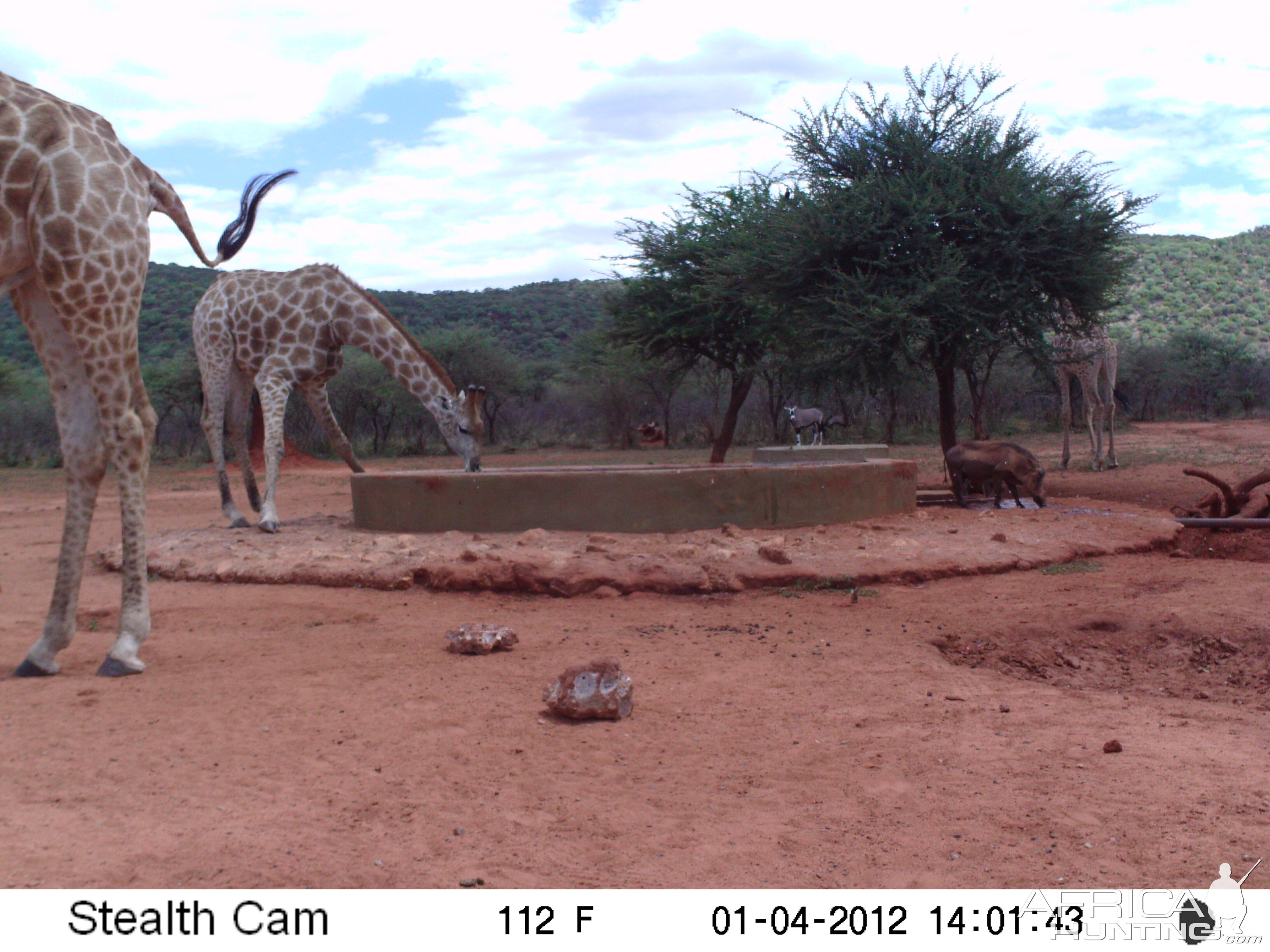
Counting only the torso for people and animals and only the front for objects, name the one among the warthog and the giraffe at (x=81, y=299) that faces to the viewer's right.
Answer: the warthog

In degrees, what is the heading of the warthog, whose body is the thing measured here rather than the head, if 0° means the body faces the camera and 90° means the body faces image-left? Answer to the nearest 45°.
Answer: approximately 270°

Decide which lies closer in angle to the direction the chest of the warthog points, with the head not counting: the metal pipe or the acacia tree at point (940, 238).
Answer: the metal pipe

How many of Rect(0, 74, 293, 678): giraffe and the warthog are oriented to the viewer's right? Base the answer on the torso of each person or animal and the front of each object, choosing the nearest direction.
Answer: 1

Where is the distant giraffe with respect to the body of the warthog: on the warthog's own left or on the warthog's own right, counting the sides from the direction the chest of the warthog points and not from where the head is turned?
on the warthog's own left

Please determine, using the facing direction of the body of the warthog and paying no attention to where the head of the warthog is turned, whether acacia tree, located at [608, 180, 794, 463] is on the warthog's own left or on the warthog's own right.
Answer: on the warthog's own left

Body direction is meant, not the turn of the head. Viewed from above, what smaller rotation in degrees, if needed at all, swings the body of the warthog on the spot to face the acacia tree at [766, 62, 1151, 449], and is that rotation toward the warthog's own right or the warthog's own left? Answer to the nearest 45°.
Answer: approximately 90° to the warthog's own left
